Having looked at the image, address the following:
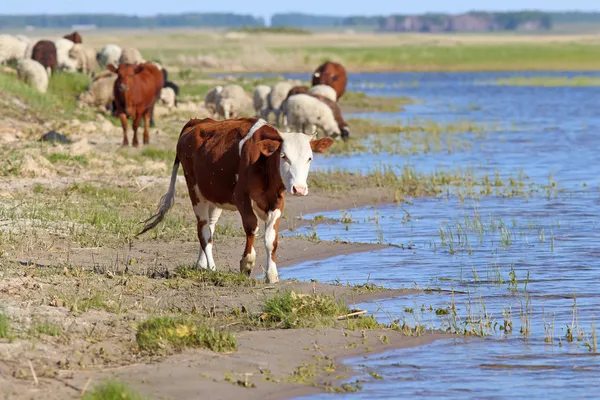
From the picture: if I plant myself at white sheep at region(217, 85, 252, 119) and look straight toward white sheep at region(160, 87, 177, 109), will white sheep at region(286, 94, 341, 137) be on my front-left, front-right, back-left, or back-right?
back-left

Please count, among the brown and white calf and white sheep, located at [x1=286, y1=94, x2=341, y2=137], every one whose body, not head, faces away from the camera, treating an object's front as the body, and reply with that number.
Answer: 0

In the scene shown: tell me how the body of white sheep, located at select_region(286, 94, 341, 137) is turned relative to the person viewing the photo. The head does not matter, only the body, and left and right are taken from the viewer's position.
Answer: facing to the right of the viewer

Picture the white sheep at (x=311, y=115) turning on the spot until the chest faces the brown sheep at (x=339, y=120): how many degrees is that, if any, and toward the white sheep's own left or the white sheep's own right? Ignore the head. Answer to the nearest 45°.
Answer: approximately 45° to the white sheep's own left
